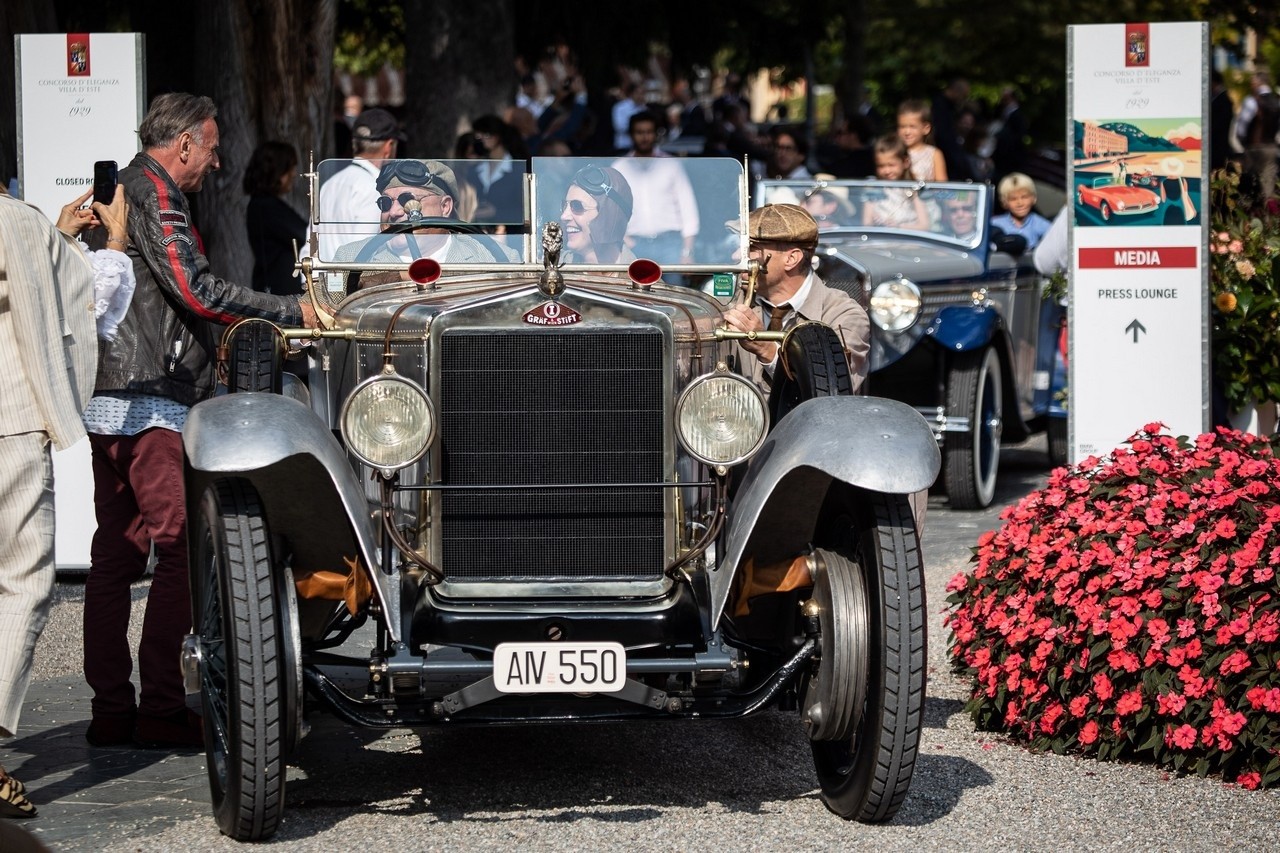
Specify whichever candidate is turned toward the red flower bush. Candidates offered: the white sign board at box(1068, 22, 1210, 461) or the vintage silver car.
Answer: the white sign board

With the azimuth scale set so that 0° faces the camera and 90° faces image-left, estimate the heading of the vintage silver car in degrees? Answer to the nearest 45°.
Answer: approximately 0°

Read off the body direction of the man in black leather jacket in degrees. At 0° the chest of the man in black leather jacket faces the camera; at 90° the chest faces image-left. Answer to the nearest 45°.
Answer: approximately 270°

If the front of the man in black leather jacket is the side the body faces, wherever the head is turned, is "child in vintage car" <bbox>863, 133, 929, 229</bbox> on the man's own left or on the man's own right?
on the man's own left

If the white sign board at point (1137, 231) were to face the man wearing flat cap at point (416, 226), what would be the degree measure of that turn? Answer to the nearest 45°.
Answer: approximately 45° to its right

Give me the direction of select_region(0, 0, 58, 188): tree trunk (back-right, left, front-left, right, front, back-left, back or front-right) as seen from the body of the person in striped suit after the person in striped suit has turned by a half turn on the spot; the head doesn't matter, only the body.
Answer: right

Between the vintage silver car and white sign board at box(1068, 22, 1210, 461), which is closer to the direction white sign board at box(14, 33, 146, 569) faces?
the vintage silver car

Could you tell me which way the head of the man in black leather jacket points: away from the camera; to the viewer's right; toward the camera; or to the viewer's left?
to the viewer's right

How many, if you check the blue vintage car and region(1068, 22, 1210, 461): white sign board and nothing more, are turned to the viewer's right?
0

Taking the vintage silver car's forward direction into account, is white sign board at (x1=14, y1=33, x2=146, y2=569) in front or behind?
behind

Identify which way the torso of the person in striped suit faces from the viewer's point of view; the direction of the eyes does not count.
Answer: to the viewer's right
